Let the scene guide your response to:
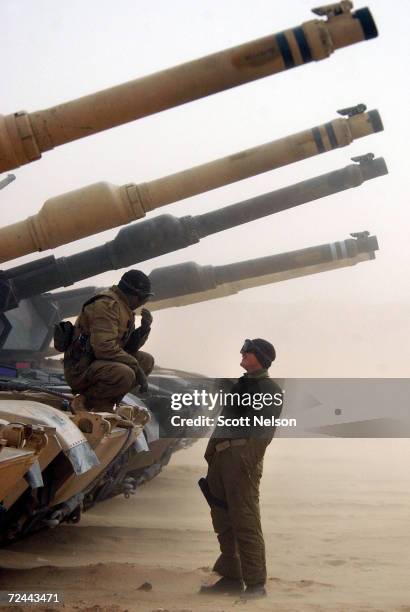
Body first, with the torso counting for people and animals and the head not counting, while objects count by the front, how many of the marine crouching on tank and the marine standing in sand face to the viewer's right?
1

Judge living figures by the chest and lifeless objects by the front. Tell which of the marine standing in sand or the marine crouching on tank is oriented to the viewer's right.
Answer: the marine crouching on tank

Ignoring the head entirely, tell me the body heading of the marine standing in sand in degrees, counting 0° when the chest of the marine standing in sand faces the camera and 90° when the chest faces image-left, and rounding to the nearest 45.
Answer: approximately 45°

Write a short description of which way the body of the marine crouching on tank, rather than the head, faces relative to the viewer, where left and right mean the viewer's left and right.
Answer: facing to the right of the viewer
